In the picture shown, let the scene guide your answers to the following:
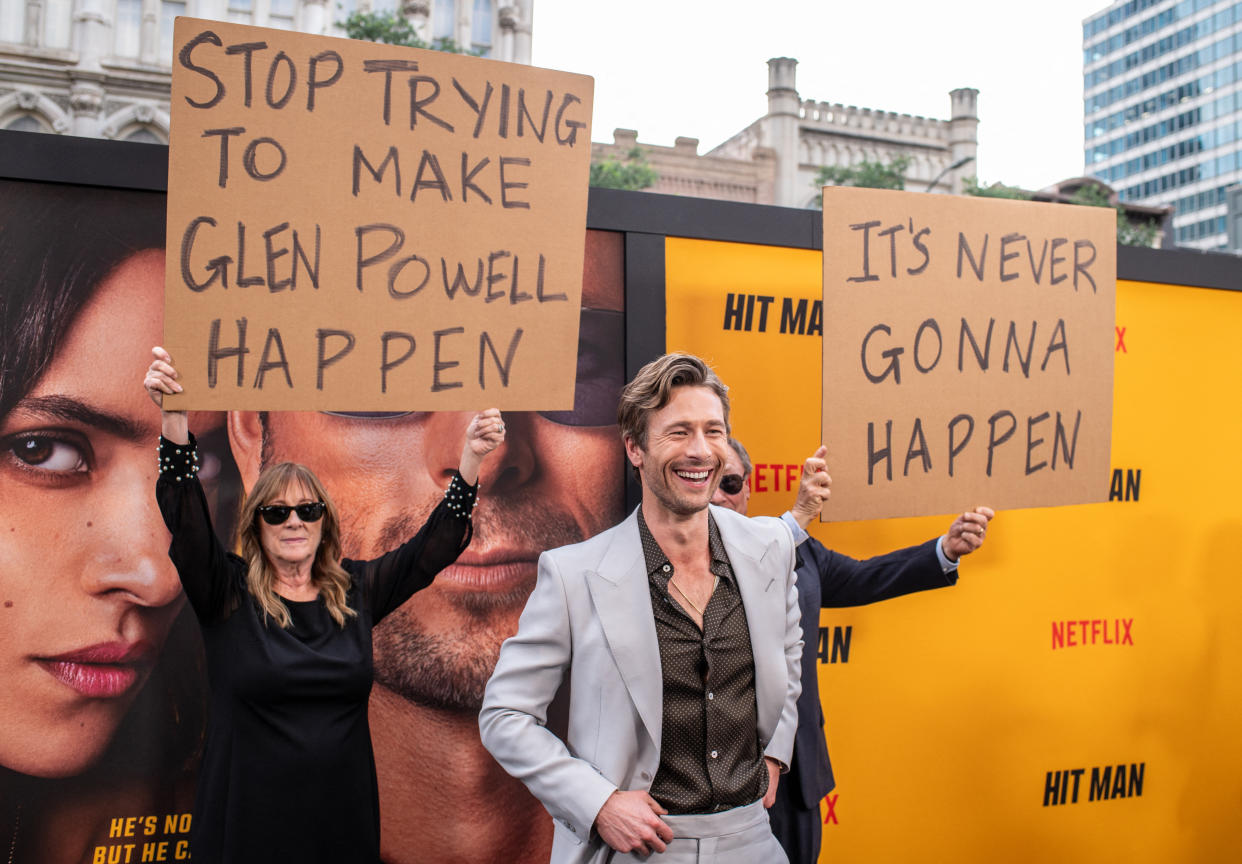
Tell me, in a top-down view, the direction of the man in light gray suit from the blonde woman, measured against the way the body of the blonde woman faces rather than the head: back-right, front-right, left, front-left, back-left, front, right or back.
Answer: front-left

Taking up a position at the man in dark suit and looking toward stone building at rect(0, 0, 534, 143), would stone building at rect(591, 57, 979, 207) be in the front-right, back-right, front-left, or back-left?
front-right

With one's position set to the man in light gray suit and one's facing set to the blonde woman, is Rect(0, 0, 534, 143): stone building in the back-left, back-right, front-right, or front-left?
front-right

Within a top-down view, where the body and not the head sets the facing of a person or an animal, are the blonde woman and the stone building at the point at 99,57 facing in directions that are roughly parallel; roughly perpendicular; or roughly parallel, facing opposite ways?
roughly parallel

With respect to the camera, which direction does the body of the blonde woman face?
toward the camera

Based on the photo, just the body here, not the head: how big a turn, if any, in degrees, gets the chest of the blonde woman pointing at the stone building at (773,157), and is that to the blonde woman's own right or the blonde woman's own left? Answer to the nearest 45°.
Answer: approximately 135° to the blonde woman's own left

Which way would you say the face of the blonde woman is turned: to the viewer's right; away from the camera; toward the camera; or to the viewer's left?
toward the camera

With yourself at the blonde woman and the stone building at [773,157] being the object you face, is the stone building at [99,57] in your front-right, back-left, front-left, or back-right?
front-left

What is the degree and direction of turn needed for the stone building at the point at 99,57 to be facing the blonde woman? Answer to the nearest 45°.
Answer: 0° — it already faces them

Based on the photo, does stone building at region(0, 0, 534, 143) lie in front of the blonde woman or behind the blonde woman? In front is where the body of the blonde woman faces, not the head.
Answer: behind

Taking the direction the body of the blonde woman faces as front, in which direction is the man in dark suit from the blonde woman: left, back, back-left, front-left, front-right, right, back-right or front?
left

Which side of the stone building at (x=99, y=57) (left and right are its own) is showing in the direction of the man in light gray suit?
front

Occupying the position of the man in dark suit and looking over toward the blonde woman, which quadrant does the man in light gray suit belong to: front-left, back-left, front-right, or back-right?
front-left

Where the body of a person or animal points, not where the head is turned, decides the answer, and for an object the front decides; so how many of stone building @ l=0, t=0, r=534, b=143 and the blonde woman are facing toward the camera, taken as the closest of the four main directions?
2
